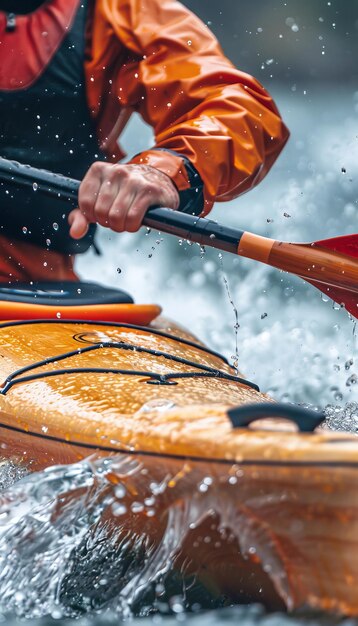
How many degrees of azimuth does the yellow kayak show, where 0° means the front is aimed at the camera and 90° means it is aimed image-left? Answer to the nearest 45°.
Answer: approximately 315°
